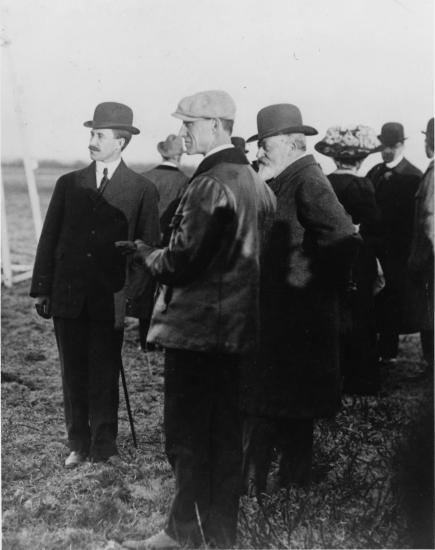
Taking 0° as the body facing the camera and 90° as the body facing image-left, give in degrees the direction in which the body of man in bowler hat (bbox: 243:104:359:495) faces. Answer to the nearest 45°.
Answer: approximately 90°

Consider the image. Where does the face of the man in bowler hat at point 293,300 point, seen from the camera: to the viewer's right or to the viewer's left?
to the viewer's left

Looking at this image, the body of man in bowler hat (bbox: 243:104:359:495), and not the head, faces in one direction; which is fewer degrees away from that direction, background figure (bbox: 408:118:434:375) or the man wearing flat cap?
the man wearing flat cap

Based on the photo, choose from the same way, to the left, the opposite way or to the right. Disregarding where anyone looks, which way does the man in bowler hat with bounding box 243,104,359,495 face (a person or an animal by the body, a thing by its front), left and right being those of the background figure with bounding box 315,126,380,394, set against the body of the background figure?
to the left

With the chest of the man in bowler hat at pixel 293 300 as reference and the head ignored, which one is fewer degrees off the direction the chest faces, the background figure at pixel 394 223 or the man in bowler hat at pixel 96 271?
the man in bowler hat

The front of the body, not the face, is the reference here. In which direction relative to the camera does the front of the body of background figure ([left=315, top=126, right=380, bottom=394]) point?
away from the camera

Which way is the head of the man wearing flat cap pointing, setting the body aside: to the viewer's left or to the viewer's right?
to the viewer's left

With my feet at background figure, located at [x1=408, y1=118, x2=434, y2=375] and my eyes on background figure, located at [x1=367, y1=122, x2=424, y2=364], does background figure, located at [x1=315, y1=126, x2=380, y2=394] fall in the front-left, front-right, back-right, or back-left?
front-left

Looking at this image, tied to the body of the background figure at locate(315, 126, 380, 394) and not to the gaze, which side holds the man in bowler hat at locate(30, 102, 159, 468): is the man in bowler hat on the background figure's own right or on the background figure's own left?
on the background figure's own left

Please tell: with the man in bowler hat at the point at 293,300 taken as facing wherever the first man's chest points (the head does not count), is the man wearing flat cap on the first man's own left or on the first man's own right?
on the first man's own left
